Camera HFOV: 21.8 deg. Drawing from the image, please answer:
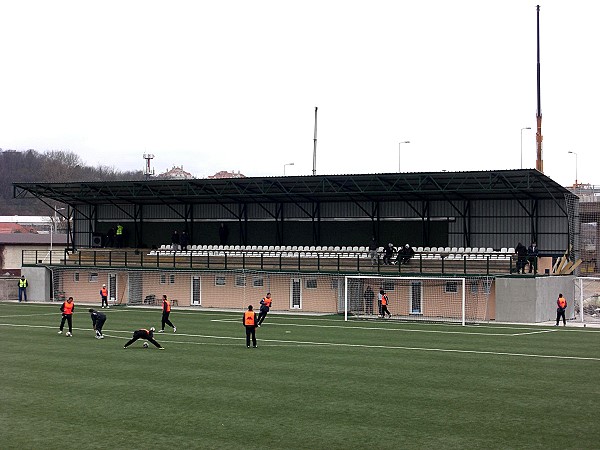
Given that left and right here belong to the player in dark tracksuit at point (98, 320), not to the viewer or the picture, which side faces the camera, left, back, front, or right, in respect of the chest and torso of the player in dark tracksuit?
left

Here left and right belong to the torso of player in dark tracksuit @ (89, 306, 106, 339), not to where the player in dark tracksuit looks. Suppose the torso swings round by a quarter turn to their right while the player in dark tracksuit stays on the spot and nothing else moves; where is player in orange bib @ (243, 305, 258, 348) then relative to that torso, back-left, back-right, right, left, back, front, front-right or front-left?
back-right
